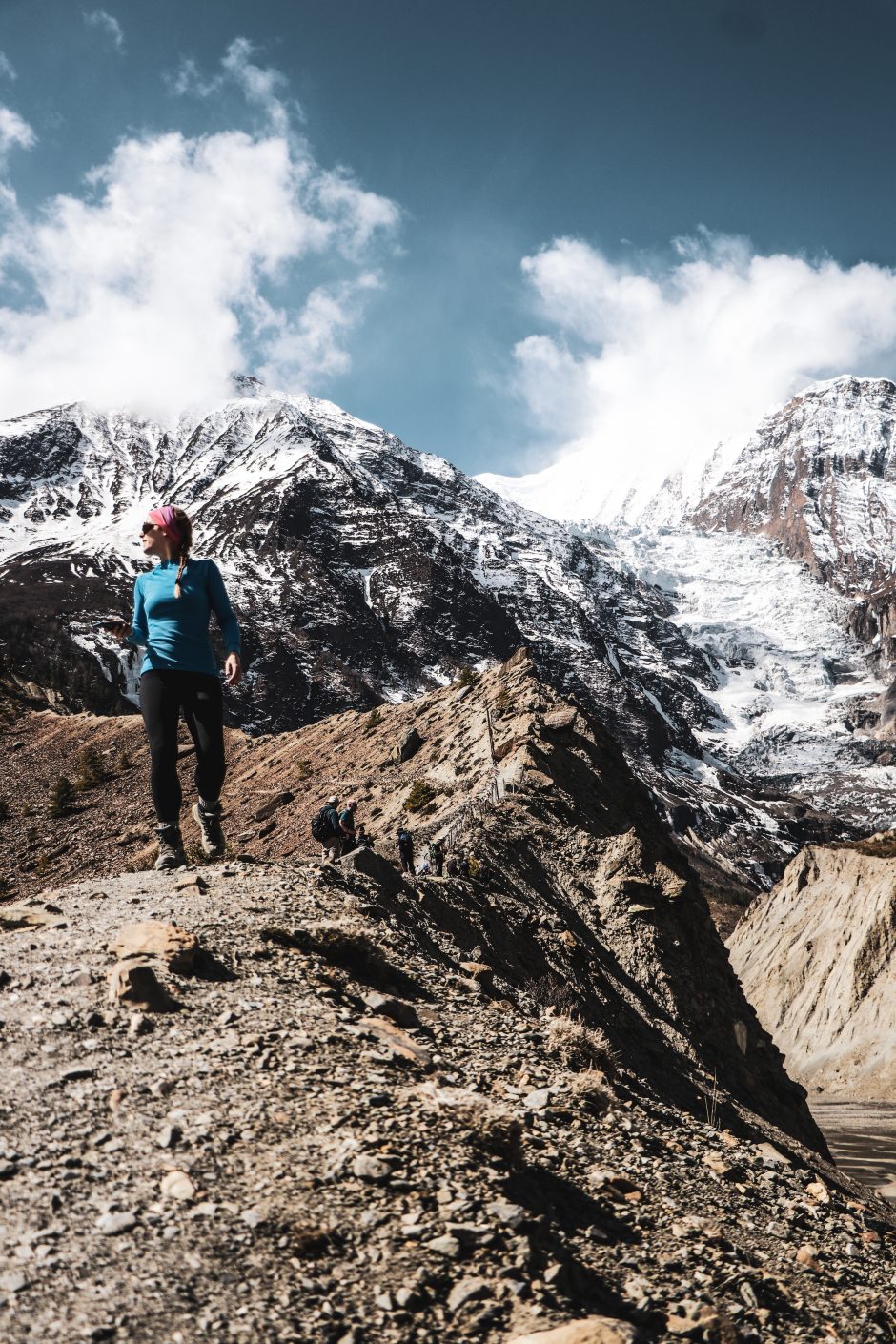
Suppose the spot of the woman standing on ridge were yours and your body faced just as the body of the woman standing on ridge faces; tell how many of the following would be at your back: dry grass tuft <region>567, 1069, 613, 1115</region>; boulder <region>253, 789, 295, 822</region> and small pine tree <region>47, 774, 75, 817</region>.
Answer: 2

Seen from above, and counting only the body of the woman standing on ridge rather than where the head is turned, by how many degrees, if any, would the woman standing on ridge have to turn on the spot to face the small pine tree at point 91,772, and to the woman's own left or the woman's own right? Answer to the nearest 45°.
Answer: approximately 180°

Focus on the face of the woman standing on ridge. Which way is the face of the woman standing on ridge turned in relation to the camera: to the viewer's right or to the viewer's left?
to the viewer's left

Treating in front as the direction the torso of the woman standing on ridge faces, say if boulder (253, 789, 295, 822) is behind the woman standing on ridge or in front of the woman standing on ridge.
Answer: behind

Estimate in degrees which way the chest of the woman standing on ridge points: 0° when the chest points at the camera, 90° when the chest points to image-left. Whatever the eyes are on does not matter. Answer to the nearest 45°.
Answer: approximately 0°

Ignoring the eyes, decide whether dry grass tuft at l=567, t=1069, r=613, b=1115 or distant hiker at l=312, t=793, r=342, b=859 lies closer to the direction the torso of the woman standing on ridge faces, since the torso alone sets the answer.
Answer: the dry grass tuft

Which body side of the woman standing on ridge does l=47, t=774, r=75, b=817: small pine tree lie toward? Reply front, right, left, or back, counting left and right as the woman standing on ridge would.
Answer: back

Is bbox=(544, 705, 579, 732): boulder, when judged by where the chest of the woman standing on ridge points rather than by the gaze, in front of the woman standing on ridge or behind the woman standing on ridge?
behind
